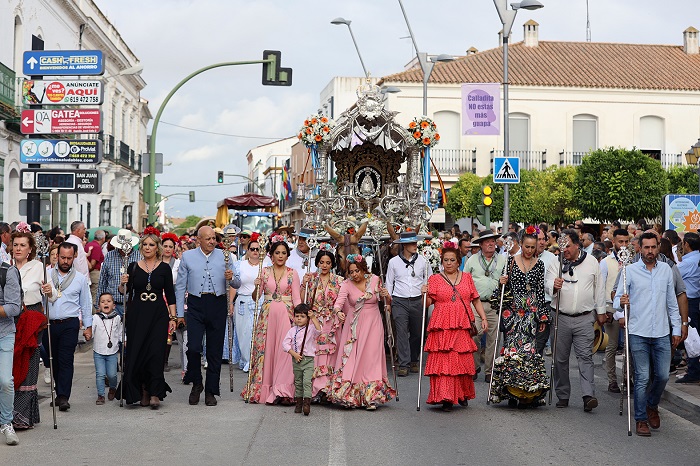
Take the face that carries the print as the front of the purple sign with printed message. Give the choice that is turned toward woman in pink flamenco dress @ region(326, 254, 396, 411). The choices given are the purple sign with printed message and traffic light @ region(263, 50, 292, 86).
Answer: the purple sign with printed message

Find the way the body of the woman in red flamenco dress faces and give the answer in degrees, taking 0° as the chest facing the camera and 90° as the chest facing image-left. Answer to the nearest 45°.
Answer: approximately 0°

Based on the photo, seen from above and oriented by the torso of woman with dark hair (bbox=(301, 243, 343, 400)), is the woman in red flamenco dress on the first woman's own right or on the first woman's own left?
on the first woman's own left

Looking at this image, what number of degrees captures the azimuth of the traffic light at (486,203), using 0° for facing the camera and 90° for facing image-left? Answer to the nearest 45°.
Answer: approximately 0°
